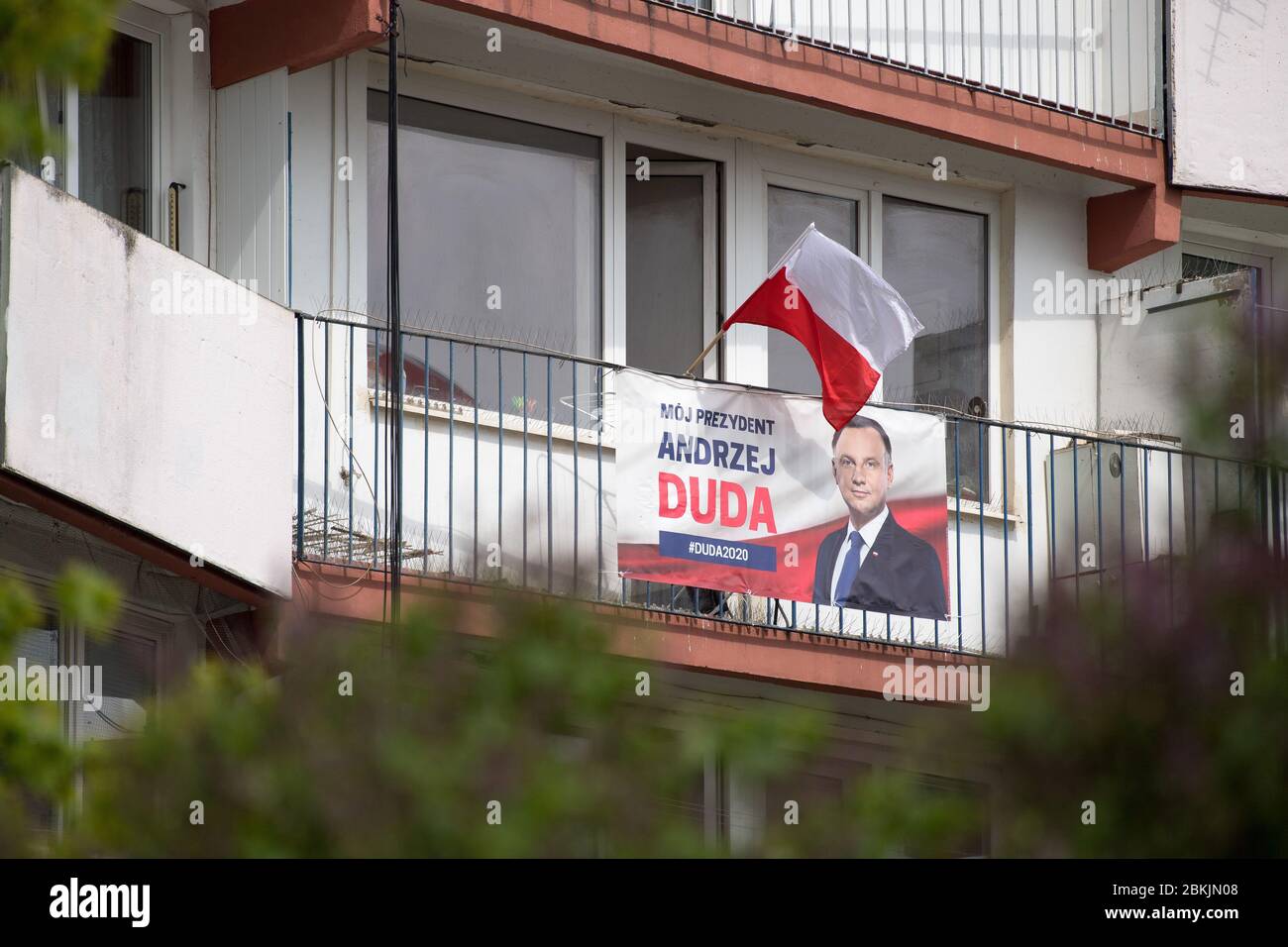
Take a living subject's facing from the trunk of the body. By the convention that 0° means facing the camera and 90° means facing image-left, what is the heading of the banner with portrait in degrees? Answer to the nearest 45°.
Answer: approximately 315°

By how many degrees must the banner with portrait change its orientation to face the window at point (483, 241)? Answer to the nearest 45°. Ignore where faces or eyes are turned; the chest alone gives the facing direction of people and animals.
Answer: approximately 135° to its right

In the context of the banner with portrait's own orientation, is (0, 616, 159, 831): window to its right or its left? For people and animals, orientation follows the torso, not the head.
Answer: on its right

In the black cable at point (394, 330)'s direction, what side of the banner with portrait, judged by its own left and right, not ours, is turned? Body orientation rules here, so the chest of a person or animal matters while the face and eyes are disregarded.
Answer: right
